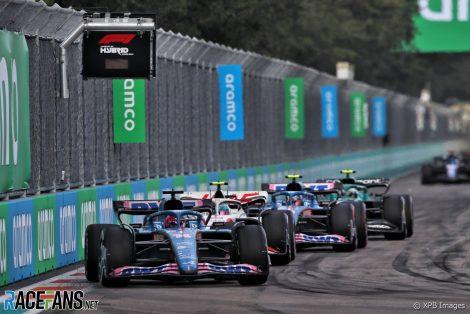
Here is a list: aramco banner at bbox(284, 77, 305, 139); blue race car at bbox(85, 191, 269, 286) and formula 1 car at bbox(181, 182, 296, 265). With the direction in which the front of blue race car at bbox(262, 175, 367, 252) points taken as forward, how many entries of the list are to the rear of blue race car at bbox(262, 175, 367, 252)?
1

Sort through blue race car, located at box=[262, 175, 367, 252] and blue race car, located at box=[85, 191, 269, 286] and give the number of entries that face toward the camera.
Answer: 2

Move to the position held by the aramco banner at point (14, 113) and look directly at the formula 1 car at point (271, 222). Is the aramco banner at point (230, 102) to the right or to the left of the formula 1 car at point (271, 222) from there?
left

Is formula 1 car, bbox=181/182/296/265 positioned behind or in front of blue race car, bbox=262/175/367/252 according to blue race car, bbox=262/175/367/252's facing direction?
in front

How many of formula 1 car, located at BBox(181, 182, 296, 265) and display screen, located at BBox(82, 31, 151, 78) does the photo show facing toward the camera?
2

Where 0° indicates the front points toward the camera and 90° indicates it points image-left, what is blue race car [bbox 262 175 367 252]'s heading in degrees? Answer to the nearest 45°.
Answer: approximately 0°

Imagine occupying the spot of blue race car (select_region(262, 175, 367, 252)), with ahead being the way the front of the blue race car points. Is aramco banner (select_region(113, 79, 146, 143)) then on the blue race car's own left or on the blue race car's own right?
on the blue race car's own right
